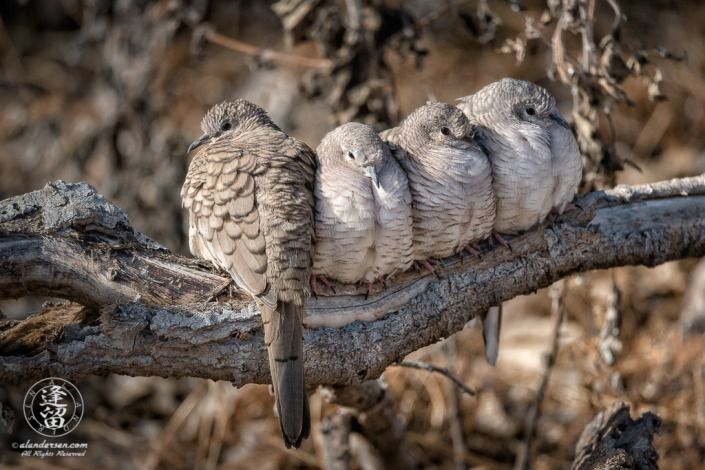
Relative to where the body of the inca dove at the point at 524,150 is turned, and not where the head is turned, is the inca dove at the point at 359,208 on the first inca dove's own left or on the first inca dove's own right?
on the first inca dove's own right

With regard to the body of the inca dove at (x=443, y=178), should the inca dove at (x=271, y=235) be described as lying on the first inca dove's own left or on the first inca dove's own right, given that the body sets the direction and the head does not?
on the first inca dove's own right

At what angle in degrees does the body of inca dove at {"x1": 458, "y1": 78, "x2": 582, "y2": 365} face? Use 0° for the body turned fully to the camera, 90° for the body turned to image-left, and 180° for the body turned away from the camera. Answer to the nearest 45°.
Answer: approximately 315°

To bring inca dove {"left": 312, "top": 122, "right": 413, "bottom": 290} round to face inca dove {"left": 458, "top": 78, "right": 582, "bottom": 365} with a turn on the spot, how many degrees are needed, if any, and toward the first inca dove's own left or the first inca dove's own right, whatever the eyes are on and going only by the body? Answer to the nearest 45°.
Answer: approximately 90° to the first inca dove's own left

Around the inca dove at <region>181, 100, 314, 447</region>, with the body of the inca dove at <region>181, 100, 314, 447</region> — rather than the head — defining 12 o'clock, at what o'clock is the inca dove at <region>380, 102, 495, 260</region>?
the inca dove at <region>380, 102, 495, 260</region> is roughly at 4 o'clock from the inca dove at <region>181, 100, 314, 447</region>.

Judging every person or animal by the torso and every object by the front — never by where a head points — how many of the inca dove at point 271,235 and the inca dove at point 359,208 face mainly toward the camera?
1

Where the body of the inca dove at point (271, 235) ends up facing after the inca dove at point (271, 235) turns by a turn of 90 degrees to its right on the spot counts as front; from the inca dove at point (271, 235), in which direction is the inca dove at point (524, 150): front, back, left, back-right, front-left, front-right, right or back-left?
front-right
